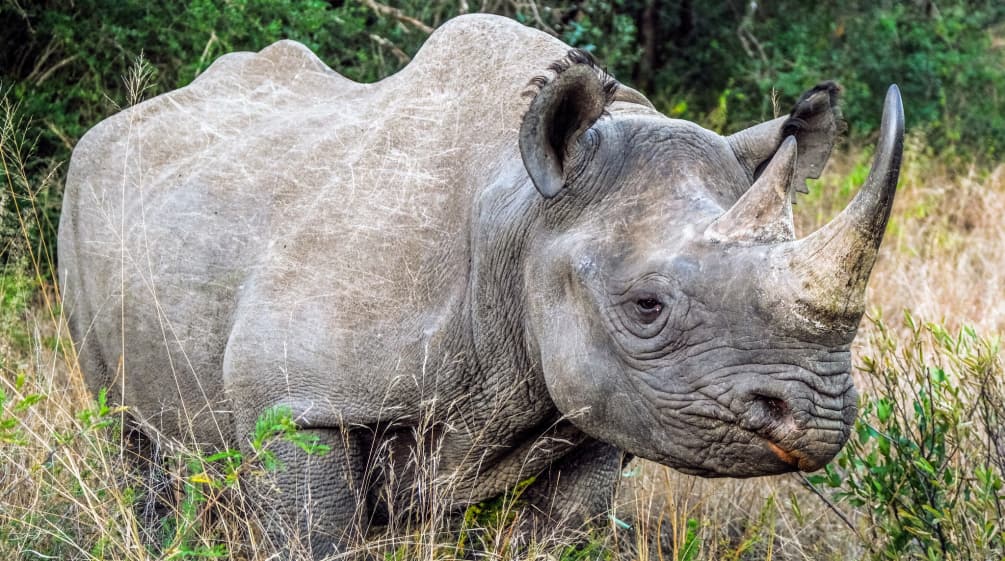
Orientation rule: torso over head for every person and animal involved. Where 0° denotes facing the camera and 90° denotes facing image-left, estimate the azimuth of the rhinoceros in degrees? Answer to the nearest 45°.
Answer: approximately 315°

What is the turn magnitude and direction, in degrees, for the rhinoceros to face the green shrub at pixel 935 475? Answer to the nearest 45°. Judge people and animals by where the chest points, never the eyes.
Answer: approximately 45° to its left
